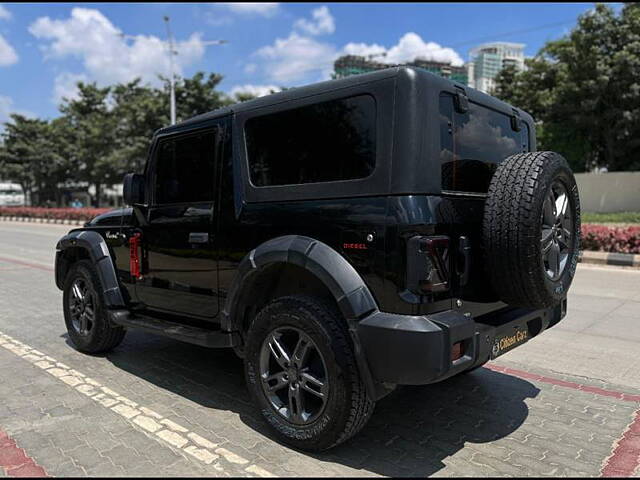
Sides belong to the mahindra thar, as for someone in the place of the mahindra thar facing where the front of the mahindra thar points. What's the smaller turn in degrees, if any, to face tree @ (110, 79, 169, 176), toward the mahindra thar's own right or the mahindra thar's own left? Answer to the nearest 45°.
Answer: approximately 45° to the mahindra thar's own right

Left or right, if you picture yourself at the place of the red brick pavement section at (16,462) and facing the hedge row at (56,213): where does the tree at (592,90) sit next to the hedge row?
right

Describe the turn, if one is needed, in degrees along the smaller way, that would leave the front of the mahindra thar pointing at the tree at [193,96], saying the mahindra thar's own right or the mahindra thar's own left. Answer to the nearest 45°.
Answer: approximately 45° to the mahindra thar's own right

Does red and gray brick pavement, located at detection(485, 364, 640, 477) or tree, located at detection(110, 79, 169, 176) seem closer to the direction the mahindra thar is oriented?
the tree

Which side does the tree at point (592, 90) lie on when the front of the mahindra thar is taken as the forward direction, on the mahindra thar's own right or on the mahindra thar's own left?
on the mahindra thar's own right

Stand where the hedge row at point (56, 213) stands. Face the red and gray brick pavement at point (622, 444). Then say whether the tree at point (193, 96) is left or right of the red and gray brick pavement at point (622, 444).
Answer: left

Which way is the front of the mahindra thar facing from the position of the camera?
facing away from the viewer and to the left of the viewer

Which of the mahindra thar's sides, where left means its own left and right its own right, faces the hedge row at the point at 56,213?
front

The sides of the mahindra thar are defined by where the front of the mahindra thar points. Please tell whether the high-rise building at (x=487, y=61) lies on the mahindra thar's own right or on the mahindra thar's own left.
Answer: on the mahindra thar's own right

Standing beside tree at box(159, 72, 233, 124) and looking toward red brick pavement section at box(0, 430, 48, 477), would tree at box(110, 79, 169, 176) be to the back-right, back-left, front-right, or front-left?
back-right

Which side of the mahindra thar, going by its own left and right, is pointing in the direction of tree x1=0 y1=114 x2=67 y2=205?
front
